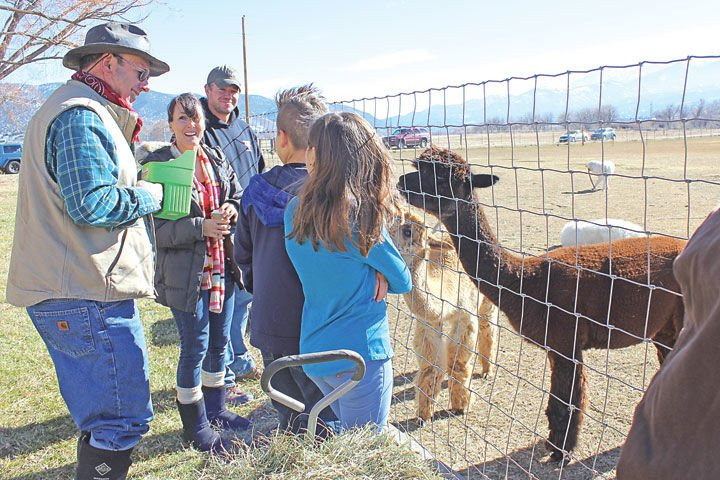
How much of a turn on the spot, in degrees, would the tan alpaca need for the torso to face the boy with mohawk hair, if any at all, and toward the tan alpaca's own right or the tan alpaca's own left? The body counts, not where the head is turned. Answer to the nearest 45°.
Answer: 0° — it already faces them

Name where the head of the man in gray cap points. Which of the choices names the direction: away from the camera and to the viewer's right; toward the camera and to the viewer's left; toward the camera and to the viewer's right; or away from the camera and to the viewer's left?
toward the camera and to the viewer's right

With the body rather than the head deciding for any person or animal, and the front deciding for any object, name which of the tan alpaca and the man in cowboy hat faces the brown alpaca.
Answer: the man in cowboy hat

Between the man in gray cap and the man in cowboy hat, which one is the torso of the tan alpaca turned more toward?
the man in cowboy hat

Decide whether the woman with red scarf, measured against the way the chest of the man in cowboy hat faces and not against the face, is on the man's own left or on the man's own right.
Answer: on the man's own left

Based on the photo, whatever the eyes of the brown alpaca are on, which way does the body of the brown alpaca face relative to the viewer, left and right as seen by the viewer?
facing to the left of the viewer

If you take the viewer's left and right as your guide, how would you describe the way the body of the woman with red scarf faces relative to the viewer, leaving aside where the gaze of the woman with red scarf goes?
facing the viewer and to the right of the viewer

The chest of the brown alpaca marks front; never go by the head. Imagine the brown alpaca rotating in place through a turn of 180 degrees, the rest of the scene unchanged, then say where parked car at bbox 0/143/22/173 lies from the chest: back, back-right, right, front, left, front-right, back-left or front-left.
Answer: back-left

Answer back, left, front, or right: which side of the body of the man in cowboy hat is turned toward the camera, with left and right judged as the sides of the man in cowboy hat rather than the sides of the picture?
right

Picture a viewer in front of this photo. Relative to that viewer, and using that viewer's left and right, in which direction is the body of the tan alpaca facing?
facing the viewer and to the left of the viewer

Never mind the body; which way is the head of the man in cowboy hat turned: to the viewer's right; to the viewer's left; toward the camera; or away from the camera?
to the viewer's right
